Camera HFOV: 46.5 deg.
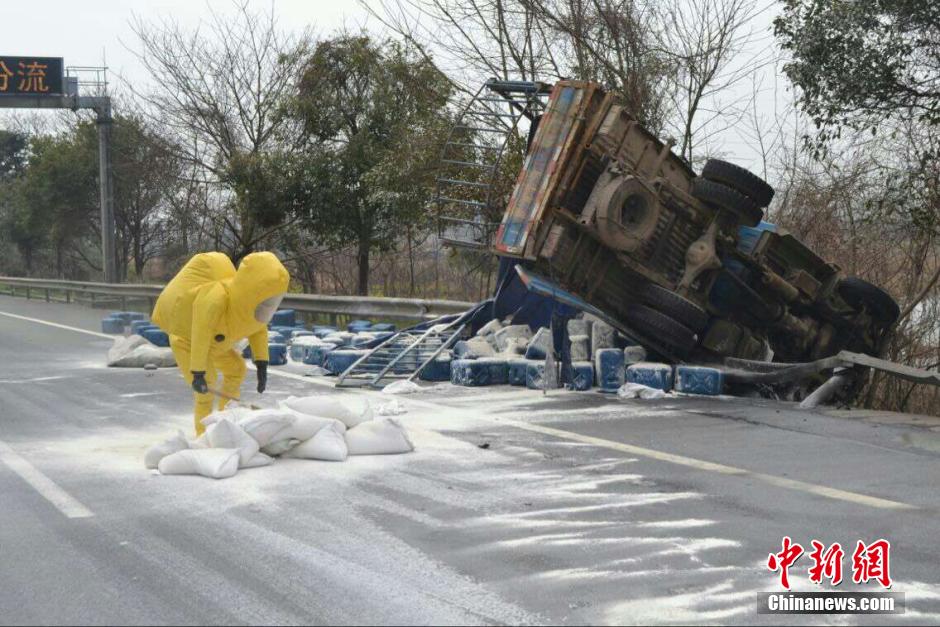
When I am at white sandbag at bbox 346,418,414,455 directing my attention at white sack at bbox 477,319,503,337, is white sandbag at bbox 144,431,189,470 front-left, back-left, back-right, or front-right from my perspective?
back-left

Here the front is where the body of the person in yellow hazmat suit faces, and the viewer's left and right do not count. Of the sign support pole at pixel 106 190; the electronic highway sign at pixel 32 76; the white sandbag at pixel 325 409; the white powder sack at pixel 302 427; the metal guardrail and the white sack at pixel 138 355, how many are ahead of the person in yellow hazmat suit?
2

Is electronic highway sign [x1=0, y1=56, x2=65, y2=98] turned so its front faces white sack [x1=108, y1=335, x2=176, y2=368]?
yes

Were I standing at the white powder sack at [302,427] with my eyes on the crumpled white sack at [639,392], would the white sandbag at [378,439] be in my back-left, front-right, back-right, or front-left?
front-right

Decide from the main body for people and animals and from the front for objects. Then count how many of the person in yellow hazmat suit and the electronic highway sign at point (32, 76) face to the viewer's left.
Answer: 0

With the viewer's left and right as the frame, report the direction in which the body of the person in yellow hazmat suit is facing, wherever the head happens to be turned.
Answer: facing the viewer and to the right of the viewer

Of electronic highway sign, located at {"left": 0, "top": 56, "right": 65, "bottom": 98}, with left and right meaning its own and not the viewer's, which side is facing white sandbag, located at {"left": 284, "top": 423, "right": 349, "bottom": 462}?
front

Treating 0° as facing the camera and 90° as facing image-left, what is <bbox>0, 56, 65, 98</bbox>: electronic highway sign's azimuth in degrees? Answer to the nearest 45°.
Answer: approximately 0°

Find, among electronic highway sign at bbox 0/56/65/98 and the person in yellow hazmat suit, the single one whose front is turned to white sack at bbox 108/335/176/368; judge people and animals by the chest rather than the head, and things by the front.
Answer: the electronic highway sign

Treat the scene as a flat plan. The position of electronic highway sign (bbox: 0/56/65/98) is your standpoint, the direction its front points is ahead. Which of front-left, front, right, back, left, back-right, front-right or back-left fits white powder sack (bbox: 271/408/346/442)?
front

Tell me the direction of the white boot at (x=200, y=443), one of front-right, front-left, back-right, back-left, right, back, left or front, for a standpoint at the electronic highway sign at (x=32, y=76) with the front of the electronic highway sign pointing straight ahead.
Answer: front

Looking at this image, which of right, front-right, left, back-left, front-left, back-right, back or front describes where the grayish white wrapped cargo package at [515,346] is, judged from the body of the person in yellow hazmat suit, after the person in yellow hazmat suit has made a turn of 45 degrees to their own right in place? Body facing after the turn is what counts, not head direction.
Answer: back-left

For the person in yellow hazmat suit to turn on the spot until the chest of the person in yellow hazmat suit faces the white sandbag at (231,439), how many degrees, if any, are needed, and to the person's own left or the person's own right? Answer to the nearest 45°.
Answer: approximately 45° to the person's own right

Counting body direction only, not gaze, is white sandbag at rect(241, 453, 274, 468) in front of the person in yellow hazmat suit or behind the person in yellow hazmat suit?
in front

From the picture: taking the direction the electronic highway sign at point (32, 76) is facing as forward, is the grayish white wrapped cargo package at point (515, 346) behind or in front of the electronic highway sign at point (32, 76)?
in front

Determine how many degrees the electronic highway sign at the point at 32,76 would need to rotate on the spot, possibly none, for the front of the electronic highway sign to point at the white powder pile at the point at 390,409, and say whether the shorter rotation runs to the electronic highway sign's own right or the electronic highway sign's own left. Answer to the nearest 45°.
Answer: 0° — it already faces it
